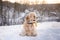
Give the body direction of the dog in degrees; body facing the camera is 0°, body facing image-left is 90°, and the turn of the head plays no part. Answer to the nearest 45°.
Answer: approximately 315°
